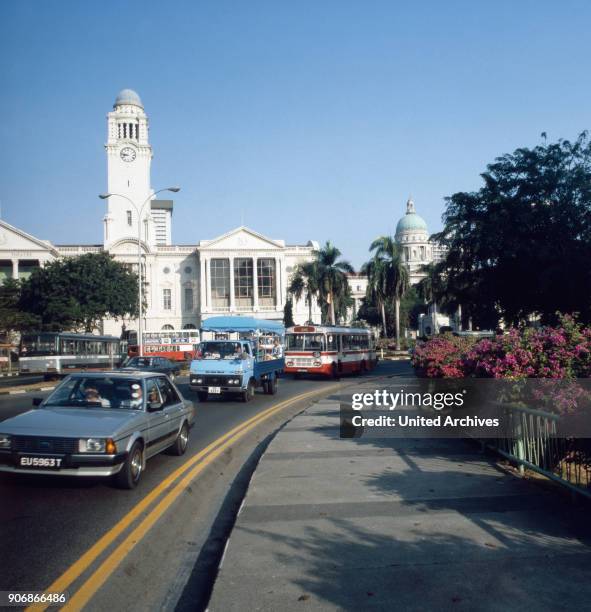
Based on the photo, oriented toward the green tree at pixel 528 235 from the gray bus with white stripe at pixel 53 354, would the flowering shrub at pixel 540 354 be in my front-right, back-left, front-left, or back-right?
front-right

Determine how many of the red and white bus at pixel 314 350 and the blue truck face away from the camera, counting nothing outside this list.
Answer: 0

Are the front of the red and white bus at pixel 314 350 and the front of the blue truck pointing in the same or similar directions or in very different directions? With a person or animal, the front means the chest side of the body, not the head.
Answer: same or similar directions

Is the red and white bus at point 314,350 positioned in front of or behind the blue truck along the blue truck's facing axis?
behind

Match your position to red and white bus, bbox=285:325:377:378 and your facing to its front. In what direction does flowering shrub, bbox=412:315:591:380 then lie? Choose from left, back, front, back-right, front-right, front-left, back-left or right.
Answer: front-left

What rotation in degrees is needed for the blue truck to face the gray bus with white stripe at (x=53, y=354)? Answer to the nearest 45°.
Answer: approximately 90° to its right

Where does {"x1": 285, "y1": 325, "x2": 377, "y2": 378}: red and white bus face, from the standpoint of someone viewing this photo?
facing the viewer and to the left of the viewer

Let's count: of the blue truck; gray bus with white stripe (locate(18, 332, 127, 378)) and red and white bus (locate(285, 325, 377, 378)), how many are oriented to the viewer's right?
0

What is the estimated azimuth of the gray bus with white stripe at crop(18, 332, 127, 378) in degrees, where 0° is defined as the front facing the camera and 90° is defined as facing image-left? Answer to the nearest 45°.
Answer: approximately 45°

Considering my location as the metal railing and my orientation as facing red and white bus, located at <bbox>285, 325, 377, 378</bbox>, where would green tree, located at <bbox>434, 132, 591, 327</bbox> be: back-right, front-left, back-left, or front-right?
front-right

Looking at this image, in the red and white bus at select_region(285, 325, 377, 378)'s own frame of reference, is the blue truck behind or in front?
in front

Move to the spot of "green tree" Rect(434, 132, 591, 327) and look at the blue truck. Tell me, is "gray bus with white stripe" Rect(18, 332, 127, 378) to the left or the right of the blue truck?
right
